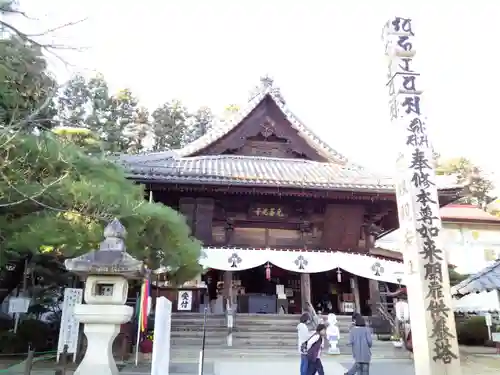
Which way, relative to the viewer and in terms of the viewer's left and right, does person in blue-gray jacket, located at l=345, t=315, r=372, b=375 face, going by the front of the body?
facing away from the viewer

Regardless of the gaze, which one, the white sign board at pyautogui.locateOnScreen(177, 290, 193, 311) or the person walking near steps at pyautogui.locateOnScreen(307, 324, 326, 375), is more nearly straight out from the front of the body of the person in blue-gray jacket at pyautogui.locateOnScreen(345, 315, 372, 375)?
the white sign board

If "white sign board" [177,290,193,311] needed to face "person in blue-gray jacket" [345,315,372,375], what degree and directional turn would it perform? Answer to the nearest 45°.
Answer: approximately 45° to its left

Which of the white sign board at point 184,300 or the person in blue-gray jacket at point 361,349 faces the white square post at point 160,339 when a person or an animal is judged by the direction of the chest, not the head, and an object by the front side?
the white sign board at point 184,300

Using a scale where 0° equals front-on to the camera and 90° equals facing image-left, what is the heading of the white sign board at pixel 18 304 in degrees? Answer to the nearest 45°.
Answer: approximately 0°

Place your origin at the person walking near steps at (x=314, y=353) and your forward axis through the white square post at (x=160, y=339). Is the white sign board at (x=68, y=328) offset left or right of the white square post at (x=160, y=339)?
right

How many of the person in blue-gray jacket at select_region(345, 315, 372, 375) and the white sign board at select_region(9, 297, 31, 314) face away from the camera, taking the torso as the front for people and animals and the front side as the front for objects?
1

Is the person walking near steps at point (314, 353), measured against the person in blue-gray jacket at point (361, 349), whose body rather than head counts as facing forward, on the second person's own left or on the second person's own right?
on the second person's own left

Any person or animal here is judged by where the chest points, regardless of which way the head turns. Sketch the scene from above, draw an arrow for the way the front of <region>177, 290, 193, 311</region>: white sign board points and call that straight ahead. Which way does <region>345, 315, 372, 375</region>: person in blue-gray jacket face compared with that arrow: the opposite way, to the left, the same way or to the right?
the opposite way

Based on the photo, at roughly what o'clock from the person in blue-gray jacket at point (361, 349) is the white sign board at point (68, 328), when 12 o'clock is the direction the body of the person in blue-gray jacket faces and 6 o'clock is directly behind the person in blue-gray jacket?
The white sign board is roughly at 9 o'clock from the person in blue-gray jacket.
